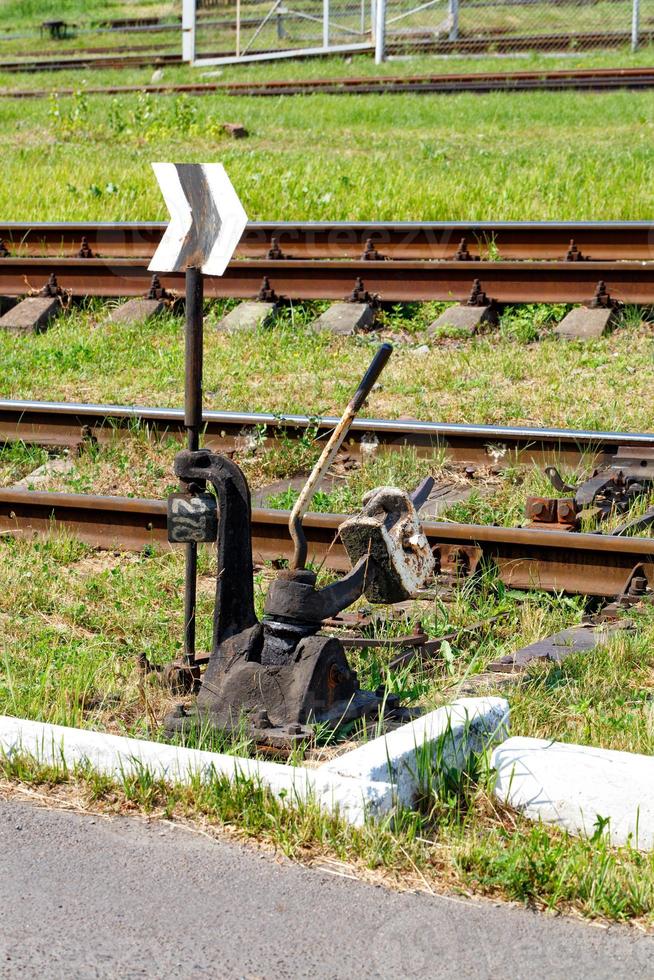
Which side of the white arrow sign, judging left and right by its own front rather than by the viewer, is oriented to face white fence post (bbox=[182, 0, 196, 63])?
back

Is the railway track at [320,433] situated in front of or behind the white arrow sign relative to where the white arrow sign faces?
behind

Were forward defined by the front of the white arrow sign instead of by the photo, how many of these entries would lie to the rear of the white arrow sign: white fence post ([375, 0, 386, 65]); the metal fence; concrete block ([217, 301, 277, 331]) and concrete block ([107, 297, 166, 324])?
4

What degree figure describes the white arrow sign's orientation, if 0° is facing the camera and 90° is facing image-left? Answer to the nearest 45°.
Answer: approximately 0°

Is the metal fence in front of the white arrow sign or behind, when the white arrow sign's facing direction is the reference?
behind

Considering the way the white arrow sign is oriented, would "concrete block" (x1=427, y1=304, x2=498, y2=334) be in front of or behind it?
behind

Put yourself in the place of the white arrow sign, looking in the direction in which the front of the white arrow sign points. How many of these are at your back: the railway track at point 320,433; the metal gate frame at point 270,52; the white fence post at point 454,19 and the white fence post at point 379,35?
4
